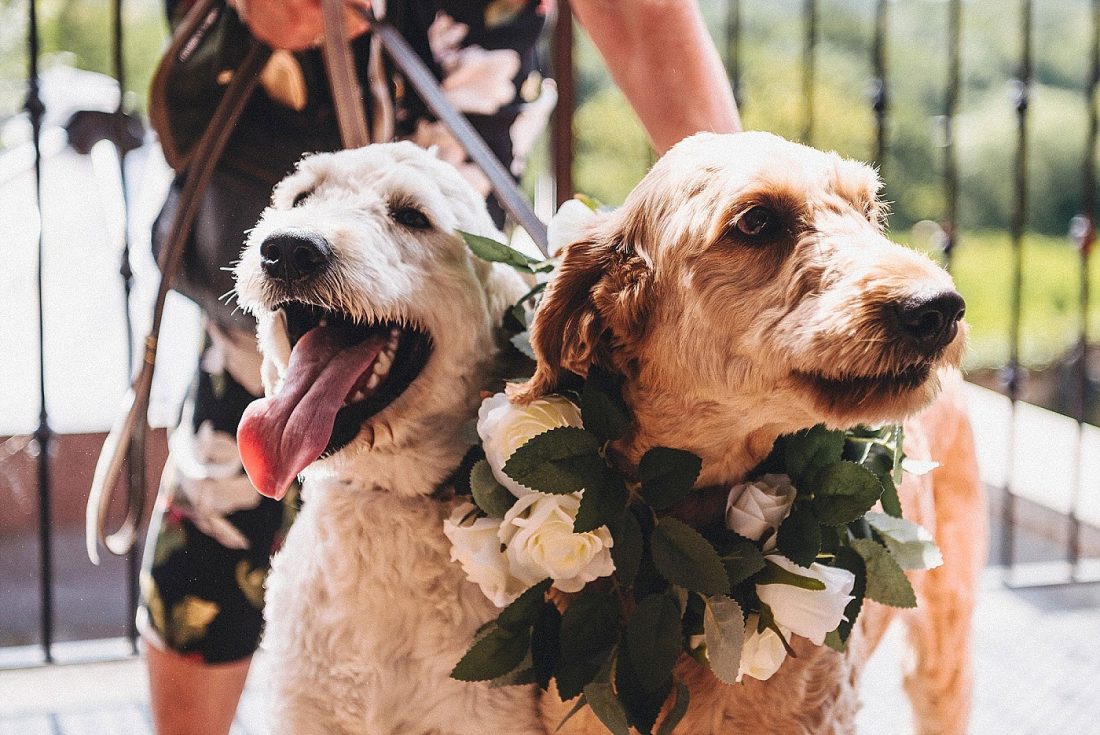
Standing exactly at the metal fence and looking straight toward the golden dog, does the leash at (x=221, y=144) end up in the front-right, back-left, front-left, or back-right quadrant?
front-right

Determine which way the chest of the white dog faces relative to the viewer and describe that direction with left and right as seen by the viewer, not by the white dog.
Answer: facing the viewer and to the left of the viewer

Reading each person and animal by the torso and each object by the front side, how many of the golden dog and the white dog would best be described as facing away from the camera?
0

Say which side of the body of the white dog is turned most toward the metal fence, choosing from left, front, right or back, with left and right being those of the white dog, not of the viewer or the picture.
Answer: back
